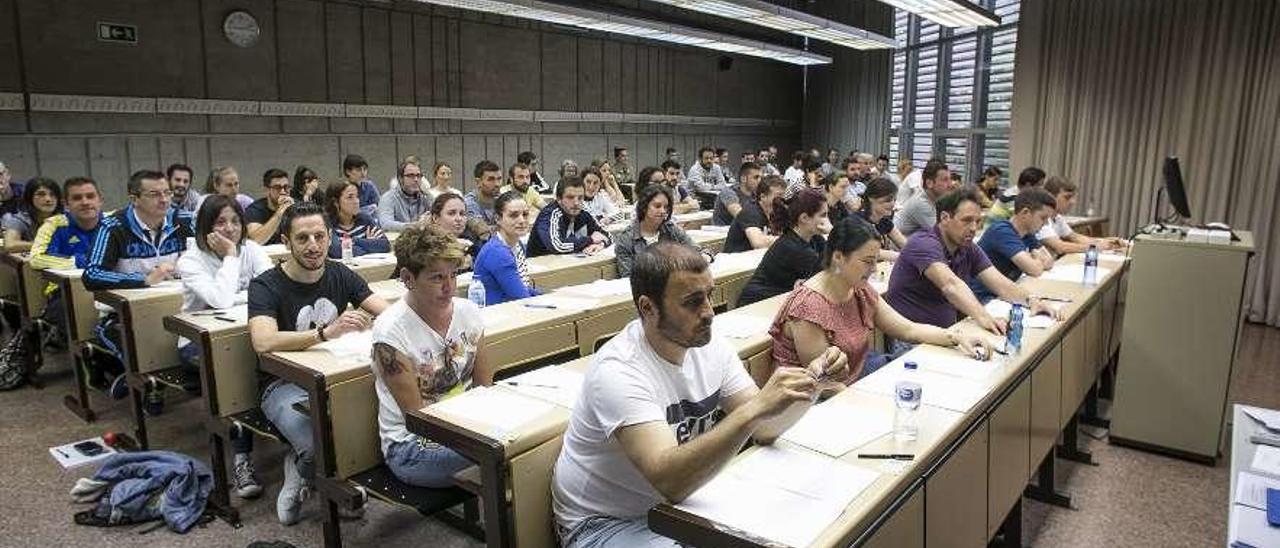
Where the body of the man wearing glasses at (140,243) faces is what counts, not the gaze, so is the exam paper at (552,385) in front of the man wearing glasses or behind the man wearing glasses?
in front

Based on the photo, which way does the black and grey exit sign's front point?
toward the camera

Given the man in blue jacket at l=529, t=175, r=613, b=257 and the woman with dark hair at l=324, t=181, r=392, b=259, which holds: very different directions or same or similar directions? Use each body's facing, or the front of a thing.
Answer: same or similar directions

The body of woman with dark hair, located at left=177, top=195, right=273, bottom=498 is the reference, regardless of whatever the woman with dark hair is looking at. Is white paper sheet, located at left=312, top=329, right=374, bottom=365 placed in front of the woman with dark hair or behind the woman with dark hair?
in front

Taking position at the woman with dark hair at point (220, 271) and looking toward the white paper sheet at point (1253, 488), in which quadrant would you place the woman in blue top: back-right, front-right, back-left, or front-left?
front-left

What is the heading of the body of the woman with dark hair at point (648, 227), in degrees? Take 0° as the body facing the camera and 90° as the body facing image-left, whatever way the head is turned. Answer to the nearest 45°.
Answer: approximately 315°

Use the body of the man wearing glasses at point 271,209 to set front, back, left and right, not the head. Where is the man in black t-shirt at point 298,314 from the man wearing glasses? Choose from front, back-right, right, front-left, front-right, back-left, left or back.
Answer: front-right

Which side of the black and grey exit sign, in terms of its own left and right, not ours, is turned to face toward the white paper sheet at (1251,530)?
front

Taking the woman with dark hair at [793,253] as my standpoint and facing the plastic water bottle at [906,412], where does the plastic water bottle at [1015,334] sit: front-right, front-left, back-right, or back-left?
front-left

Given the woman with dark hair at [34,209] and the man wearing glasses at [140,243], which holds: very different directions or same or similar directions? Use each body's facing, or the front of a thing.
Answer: same or similar directions

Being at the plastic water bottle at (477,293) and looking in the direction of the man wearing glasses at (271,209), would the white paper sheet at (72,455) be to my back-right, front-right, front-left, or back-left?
front-left
